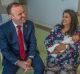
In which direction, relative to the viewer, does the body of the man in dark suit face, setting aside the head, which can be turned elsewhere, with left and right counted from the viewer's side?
facing the viewer and to the right of the viewer

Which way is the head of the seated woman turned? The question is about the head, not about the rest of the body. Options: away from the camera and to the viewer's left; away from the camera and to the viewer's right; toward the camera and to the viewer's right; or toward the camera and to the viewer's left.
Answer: toward the camera and to the viewer's left

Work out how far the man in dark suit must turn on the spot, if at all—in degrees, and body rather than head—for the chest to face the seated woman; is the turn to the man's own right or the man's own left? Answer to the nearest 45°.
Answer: approximately 45° to the man's own left

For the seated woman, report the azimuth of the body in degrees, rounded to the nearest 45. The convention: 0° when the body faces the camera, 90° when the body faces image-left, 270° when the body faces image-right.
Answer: approximately 45°

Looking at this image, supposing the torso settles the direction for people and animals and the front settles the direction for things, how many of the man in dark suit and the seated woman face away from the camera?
0
